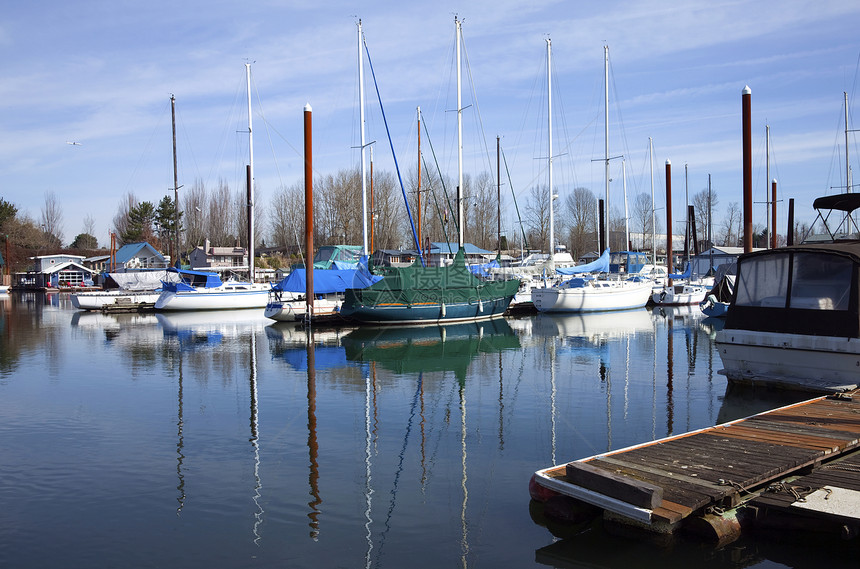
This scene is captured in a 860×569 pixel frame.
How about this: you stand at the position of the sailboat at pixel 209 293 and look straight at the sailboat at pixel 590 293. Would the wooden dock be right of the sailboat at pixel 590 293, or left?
right

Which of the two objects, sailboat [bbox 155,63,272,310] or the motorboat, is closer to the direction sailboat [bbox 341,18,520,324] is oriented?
the motorboat

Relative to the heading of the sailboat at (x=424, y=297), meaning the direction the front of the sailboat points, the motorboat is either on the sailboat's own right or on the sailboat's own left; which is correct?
on the sailboat's own right

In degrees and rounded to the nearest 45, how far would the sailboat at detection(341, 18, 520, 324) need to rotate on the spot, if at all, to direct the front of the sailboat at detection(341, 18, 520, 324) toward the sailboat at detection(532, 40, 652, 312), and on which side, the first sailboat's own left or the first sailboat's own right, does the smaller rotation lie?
approximately 45° to the first sailboat's own left

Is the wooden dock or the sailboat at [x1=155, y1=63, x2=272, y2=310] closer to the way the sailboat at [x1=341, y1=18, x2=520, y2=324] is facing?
the wooden dock

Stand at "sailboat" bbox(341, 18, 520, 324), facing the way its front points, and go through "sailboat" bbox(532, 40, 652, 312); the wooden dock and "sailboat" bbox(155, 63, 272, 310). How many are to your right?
1

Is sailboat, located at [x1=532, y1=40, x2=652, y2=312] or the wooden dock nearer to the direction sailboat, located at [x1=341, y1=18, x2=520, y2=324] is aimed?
the sailboat

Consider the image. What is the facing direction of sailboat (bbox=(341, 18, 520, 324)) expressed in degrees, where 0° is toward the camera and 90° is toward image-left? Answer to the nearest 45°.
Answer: approximately 270°

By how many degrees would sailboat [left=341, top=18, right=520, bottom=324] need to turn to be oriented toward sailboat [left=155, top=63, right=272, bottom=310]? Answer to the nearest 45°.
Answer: approximately 135° to its left

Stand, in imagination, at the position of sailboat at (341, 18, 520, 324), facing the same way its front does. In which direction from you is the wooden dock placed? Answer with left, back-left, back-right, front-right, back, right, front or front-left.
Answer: right

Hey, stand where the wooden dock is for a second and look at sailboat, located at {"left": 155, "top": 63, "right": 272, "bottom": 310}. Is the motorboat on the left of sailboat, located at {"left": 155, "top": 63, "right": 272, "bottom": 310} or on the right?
right
